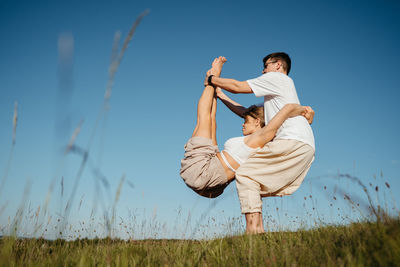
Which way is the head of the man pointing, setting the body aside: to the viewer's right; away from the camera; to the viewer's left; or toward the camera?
to the viewer's left

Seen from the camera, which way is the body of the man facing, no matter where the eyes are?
to the viewer's left
